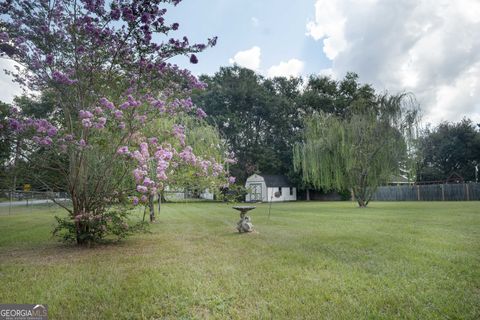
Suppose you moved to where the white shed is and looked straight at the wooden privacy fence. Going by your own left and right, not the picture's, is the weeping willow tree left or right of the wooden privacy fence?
right

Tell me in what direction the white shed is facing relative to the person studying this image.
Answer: facing the viewer and to the left of the viewer

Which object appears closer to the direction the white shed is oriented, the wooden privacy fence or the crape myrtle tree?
the crape myrtle tree

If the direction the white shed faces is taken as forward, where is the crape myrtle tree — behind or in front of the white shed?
in front

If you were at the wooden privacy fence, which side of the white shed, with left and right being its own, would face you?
left

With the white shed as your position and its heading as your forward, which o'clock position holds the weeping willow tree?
The weeping willow tree is roughly at 10 o'clock from the white shed.
